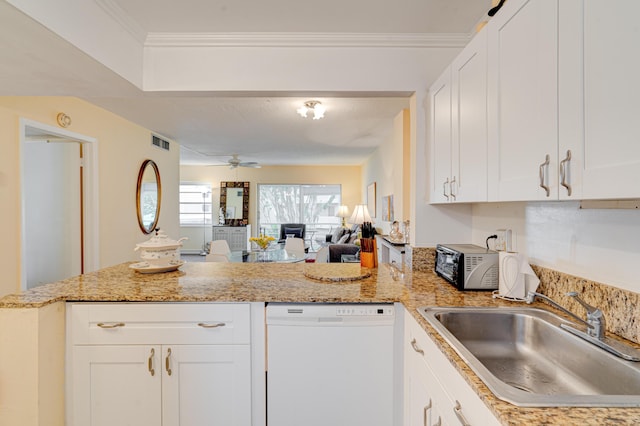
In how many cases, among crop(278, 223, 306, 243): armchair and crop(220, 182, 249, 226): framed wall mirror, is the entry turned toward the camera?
2

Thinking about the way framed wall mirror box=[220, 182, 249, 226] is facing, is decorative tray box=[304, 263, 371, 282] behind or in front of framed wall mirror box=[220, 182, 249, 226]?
in front

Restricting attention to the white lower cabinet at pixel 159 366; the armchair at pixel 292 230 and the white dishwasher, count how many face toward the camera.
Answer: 3

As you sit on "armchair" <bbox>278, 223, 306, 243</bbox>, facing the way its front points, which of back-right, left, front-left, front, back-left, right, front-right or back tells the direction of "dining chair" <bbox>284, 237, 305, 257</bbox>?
front

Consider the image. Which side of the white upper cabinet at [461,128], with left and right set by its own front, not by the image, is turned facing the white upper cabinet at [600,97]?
left

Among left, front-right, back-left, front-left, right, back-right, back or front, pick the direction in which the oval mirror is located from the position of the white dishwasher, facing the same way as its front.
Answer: back-right

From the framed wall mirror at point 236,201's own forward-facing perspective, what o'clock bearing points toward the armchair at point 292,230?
The armchair is roughly at 10 o'clock from the framed wall mirror.

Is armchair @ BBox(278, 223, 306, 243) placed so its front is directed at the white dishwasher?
yes

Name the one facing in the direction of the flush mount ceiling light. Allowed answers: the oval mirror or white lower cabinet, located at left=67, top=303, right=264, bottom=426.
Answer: the oval mirror

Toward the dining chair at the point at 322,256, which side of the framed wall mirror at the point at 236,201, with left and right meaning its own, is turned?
front

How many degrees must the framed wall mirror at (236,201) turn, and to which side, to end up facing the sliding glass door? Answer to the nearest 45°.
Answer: approximately 90° to its left

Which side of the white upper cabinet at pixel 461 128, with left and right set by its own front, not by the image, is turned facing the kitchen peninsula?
front

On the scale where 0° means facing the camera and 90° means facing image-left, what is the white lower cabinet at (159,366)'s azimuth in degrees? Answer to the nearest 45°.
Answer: approximately 0°

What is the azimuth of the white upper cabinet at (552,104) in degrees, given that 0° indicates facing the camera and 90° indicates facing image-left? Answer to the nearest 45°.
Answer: approximately 45°
